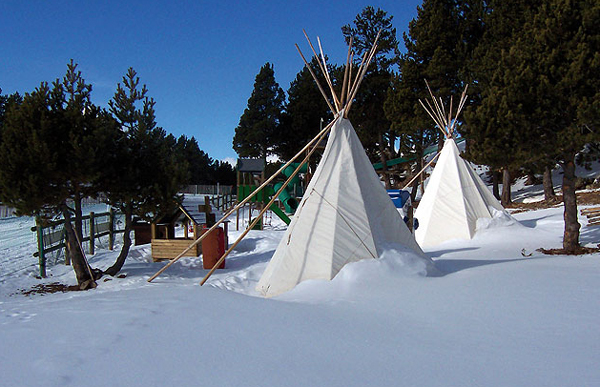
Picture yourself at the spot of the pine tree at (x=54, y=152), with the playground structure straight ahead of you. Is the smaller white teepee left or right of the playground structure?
right

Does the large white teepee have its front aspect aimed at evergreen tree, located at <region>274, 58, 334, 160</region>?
no

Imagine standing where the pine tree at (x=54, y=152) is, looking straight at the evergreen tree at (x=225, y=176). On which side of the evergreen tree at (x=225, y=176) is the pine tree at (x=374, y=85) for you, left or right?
right

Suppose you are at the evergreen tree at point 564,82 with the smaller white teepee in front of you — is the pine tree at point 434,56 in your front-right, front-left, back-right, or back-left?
front-right
